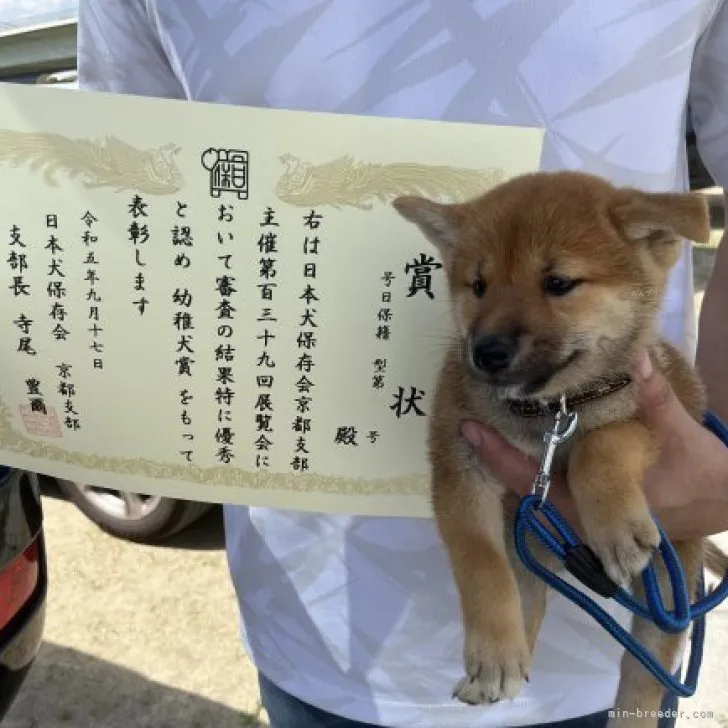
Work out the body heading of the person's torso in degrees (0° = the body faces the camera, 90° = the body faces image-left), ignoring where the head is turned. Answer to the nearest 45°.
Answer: approximately 0°
